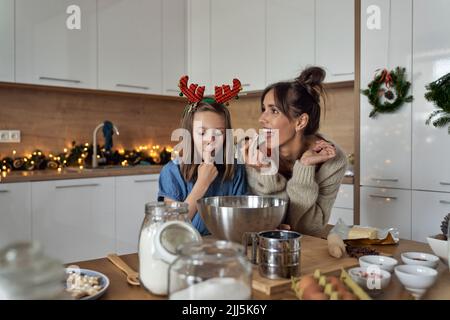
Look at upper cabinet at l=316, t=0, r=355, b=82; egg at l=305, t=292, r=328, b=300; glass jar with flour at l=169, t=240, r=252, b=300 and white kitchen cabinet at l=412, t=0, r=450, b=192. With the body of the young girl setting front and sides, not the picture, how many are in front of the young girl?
2

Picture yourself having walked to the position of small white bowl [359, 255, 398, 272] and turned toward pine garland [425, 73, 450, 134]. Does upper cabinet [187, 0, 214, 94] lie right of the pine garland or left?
left

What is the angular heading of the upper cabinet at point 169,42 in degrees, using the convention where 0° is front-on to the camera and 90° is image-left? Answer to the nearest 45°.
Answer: approximately 0°

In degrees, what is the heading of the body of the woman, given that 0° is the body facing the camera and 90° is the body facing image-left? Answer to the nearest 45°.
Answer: approximately 45°

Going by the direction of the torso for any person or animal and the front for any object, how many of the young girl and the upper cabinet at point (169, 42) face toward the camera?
2

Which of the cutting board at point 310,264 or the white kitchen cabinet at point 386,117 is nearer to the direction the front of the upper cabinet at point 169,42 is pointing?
the cutting board

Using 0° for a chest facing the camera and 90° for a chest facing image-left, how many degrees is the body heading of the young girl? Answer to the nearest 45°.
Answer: approximately 0°

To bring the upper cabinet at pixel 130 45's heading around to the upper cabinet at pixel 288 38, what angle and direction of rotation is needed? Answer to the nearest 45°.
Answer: approximately 45° to its left

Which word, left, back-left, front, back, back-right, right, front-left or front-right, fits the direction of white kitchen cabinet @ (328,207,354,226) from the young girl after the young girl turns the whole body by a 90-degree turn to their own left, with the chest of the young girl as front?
front-left

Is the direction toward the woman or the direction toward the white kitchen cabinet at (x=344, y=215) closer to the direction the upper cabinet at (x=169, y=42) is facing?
the woman

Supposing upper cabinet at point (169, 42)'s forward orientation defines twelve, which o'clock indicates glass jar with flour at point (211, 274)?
The glass jar with flour is roughly at 12 o'clock from the upper cabinet.

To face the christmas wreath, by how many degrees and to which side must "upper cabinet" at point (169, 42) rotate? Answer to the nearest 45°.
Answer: approximately 45° to its left
